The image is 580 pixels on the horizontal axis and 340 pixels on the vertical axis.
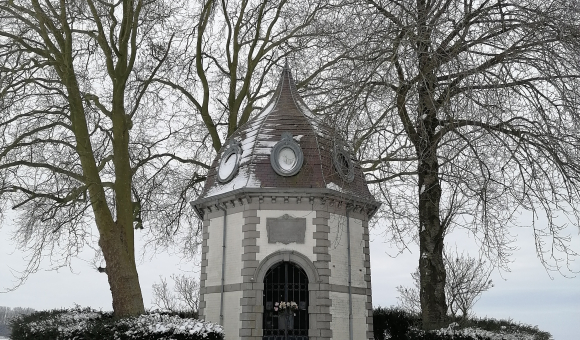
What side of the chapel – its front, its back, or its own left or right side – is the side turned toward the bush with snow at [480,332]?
left

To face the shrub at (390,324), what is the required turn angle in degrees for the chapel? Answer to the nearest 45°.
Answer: approximately 135° to its left

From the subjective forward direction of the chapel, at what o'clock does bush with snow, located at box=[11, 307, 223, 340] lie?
The bush with snow is roughly at 2 o'clock from the chapel.

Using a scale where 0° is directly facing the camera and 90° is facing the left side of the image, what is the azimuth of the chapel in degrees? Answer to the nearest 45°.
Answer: approximately 0°

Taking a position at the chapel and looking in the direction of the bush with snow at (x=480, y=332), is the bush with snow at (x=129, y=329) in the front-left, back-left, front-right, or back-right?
back-right
